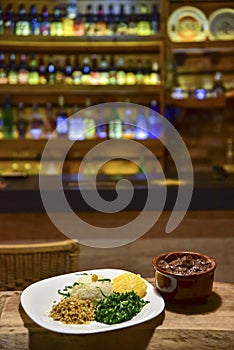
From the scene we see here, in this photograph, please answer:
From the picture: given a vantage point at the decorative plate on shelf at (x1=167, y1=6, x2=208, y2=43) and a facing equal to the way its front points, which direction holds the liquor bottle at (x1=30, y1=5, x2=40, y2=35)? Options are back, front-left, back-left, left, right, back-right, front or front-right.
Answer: right

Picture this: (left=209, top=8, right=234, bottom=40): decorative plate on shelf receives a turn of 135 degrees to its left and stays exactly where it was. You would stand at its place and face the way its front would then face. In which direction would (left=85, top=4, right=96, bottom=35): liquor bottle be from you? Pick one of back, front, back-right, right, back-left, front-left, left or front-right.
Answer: back-left

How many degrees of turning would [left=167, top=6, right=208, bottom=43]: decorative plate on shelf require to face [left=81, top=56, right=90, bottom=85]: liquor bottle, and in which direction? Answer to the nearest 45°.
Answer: approximately 90° to its right

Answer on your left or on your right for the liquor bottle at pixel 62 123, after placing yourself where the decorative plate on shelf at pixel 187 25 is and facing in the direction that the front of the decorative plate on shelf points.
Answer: on your right

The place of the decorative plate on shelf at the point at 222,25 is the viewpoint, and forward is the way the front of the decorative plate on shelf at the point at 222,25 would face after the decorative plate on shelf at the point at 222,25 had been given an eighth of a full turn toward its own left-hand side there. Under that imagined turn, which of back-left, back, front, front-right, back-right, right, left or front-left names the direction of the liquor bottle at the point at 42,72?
back-right

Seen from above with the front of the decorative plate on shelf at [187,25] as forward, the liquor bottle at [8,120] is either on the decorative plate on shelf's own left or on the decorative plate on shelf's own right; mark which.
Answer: on the decorative plate on shelf's own right

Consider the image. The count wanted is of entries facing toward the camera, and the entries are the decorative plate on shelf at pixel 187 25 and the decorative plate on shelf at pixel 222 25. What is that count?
2

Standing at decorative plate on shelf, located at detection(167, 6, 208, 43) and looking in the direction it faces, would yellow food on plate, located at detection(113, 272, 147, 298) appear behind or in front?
in front

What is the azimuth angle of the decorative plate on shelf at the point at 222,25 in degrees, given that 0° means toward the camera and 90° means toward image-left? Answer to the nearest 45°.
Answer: approximately 0°

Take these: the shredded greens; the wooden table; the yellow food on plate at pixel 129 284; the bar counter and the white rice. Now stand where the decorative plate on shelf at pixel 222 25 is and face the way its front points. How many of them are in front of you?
5

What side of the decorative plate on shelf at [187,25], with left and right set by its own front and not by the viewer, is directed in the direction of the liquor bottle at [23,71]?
right

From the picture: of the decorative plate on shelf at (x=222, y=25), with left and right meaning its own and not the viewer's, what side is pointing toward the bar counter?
front

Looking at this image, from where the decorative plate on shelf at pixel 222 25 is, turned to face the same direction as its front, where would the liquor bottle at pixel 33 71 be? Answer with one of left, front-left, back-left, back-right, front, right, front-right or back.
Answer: right
